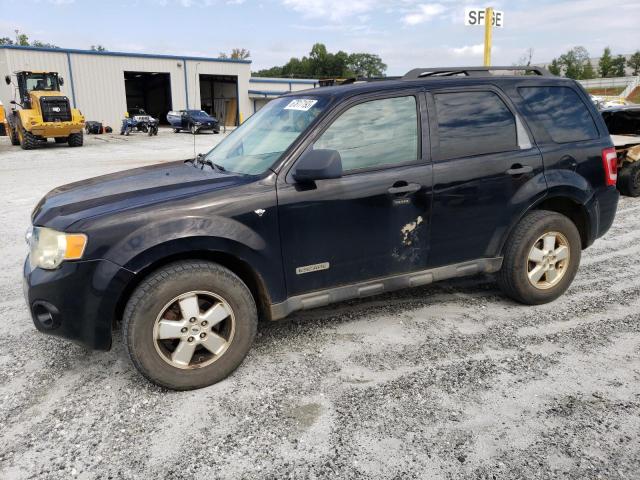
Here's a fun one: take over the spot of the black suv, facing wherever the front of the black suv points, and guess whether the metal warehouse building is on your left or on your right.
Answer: on your right

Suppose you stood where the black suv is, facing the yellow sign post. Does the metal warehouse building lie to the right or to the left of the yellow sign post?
left

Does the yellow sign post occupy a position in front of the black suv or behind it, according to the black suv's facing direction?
behind

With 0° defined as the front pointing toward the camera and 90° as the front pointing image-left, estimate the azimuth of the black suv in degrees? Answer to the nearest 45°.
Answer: approximately 45°
